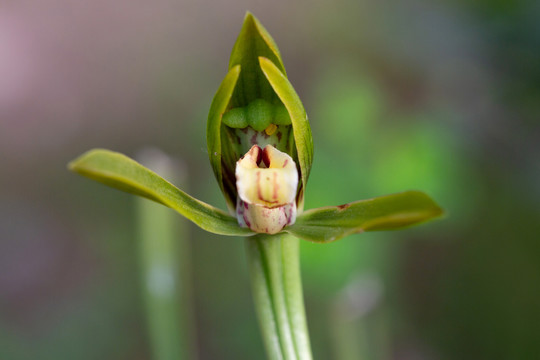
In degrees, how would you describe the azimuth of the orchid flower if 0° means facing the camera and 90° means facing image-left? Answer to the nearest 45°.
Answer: approximately 0°

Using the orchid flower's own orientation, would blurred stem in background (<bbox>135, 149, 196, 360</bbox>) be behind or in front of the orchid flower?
behind

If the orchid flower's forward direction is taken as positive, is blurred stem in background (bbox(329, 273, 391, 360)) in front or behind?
behind
